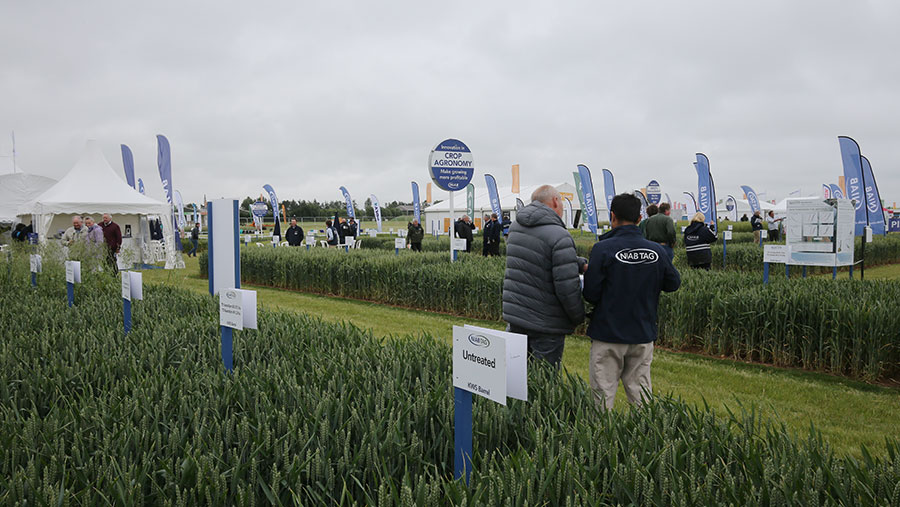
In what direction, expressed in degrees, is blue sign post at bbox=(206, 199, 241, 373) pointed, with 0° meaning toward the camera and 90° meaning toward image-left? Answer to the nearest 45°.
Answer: approximately 0°

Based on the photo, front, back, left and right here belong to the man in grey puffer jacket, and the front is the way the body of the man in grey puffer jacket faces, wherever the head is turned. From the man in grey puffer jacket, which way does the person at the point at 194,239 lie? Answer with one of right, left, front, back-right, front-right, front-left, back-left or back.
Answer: left

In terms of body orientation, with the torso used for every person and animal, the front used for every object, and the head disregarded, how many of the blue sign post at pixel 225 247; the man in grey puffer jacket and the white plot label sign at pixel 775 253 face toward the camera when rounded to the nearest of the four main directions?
2

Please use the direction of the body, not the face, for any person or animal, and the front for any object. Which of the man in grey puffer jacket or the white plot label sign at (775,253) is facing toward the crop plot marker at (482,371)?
the white plot label sign

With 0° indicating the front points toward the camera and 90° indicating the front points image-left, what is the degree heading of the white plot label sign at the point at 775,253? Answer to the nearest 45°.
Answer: approximately 0°

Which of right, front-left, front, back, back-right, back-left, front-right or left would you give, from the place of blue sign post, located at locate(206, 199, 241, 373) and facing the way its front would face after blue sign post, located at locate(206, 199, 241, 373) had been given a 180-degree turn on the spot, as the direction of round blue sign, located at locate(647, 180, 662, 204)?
front-right

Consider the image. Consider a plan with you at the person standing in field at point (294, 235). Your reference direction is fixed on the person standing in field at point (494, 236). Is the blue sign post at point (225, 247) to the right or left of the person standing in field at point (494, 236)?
right

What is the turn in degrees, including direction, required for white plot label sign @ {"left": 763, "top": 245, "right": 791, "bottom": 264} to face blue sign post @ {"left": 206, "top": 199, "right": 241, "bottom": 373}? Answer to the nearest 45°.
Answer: approximately 45° to its right

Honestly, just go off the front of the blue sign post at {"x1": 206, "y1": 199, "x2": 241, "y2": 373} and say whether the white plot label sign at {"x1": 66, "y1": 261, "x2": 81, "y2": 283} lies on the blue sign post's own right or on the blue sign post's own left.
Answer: on the blue sign post's own right

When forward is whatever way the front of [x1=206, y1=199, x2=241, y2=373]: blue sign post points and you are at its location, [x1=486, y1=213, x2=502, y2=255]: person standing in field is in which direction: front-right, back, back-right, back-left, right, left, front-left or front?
back-left

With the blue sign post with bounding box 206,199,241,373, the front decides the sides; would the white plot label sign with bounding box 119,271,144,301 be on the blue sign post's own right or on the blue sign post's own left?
on the blue sign post's own right

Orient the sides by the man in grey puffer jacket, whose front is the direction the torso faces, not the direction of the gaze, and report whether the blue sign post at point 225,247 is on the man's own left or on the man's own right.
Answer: on the man's own left

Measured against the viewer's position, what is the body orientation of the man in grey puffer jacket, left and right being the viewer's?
facing away from the viewer and to the right of the viewer

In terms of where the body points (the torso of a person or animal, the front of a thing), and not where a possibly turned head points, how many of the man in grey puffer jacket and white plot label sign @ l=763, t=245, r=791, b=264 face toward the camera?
1
